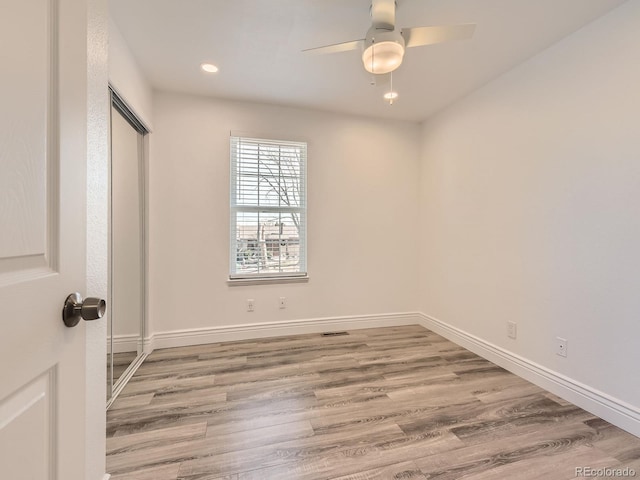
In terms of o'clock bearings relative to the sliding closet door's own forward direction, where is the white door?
The white door is roughly at 3 o'clock from the sliding closet door.

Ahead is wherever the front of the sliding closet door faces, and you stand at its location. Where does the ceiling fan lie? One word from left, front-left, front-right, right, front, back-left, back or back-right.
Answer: front-right

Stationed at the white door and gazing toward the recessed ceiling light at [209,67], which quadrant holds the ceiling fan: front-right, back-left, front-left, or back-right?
front-right

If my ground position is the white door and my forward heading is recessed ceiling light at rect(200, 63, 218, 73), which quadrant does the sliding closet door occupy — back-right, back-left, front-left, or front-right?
front-left

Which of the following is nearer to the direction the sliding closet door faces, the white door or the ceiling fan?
the ceiling fan

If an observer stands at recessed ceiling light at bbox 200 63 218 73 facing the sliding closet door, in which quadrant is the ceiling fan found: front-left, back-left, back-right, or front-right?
back-left

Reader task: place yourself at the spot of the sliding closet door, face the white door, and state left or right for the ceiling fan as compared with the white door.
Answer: left

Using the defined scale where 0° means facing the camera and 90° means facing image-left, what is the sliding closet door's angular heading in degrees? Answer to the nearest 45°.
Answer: approximately 270°
